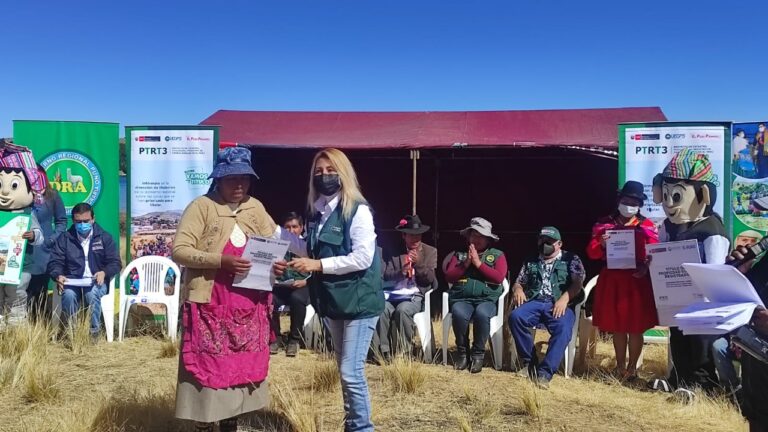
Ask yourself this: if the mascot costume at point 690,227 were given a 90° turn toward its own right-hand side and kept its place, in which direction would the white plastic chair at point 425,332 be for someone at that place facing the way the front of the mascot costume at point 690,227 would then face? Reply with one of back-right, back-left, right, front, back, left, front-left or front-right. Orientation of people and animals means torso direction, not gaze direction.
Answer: front-left

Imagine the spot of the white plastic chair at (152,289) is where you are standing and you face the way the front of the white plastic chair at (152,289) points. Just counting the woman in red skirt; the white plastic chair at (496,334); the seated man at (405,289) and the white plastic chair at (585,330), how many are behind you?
0

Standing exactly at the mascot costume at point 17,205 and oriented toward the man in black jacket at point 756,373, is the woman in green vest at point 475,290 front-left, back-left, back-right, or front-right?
front-left

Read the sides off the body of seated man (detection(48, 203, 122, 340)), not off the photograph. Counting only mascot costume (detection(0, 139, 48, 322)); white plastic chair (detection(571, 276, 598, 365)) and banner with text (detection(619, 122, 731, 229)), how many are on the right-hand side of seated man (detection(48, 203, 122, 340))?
1

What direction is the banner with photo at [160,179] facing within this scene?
toward the camera

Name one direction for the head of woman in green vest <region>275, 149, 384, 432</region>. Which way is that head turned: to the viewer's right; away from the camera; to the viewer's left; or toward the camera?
toward the camera

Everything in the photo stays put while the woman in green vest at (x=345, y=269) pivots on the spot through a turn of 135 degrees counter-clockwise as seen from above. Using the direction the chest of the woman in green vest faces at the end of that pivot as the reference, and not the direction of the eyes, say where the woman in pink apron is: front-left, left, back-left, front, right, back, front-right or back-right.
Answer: back

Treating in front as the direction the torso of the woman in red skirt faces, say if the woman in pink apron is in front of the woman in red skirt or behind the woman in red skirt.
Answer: in front

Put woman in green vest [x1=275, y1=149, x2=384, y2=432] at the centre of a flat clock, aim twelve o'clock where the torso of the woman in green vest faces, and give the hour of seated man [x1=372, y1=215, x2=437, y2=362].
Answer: The seated man is roughly at 5 o'clock from the woman in green vest.

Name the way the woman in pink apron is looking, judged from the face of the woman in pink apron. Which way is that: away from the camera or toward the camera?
toward the camera

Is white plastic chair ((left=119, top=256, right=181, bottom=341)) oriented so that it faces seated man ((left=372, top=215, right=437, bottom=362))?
no

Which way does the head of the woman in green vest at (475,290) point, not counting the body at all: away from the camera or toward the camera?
toward the camera

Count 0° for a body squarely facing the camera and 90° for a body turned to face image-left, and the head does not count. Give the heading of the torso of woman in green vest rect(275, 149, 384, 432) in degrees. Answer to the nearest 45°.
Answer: approximately 45°

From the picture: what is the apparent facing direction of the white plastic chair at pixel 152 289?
toward the camera

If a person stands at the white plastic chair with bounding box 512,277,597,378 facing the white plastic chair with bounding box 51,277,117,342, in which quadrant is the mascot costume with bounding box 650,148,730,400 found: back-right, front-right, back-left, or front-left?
back-left

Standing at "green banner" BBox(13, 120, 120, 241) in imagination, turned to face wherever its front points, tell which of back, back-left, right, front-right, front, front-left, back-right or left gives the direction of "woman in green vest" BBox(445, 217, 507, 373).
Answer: front-left

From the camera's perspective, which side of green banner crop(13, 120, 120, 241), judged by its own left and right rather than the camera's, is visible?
front

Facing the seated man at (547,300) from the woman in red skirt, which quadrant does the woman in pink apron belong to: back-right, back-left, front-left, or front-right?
front-left
